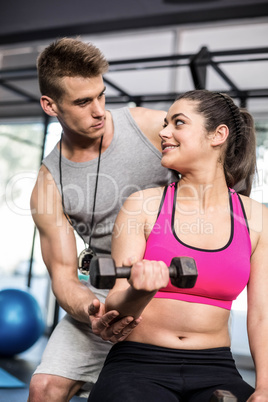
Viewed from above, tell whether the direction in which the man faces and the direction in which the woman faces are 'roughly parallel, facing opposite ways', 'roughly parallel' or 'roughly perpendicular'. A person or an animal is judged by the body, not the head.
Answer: roughly parallel

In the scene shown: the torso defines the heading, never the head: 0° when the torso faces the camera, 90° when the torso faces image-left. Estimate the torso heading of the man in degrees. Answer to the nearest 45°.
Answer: approximately 0°

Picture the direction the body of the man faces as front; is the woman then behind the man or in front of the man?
in front

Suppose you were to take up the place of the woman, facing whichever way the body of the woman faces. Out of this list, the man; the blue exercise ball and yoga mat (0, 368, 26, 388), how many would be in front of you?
0

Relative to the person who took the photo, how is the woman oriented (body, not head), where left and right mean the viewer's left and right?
facing the viewer

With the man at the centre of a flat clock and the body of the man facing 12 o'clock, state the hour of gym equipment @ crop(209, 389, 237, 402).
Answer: The gym equipment is roughly at 11 o'clock from the man.

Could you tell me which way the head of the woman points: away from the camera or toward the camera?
toward the camera

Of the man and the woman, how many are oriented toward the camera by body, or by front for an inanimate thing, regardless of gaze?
2

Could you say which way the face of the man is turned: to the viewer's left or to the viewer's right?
to the viewer's right

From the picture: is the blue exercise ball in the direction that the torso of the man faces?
no

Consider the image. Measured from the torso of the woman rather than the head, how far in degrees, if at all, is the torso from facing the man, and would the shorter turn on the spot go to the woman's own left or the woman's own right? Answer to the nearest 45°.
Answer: approximately 135° to the woman's own right

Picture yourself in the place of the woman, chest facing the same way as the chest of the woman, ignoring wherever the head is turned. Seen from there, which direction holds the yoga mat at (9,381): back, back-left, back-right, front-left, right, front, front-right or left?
back-right
